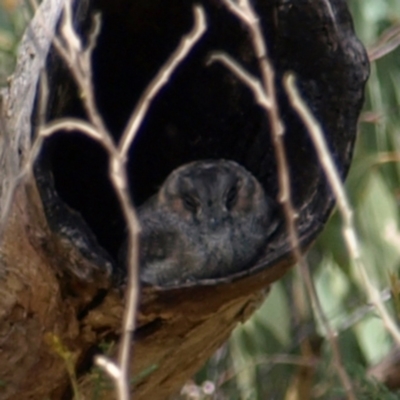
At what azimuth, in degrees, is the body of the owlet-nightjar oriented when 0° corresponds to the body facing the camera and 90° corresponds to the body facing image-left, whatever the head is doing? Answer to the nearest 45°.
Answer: approximately 0°
